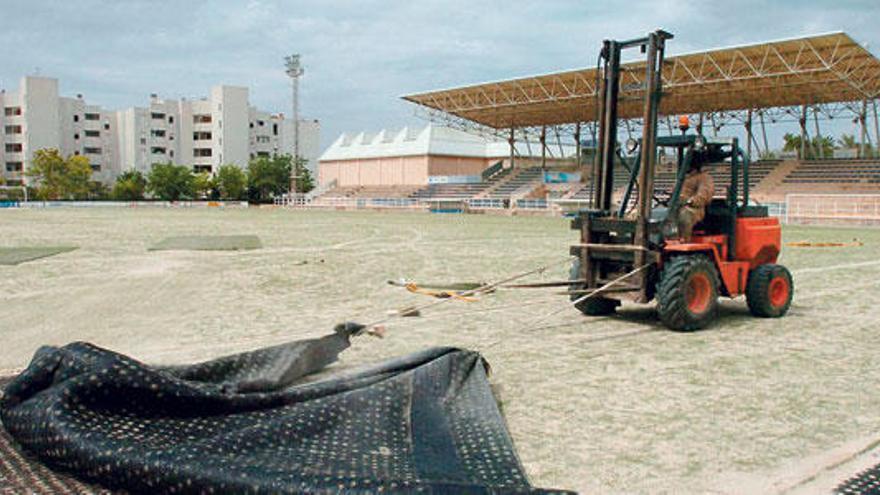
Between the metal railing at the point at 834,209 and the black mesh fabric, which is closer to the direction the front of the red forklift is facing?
the black mesh fabric

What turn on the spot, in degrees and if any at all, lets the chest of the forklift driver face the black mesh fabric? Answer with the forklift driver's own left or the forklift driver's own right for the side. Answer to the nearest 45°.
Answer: approximately 45° to the forklift driver's own left

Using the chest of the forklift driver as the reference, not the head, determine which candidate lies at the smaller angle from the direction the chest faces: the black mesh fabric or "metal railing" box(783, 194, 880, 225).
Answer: the black mesh fabric

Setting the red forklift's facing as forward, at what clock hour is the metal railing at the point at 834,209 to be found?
The metal railing is roughly at 5 o'clock from the red forklift.

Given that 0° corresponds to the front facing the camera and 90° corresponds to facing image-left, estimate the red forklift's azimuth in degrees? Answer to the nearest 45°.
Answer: approximately 45°

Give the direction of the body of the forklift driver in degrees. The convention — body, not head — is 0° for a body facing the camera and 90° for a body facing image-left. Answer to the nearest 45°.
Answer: approximately 45°

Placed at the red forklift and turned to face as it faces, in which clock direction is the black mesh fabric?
The black mesh fabric is roughly at 11 o'clock from the red forklift.

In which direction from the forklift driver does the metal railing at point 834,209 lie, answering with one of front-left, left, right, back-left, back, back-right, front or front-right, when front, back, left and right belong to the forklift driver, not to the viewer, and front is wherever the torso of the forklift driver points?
back-right
